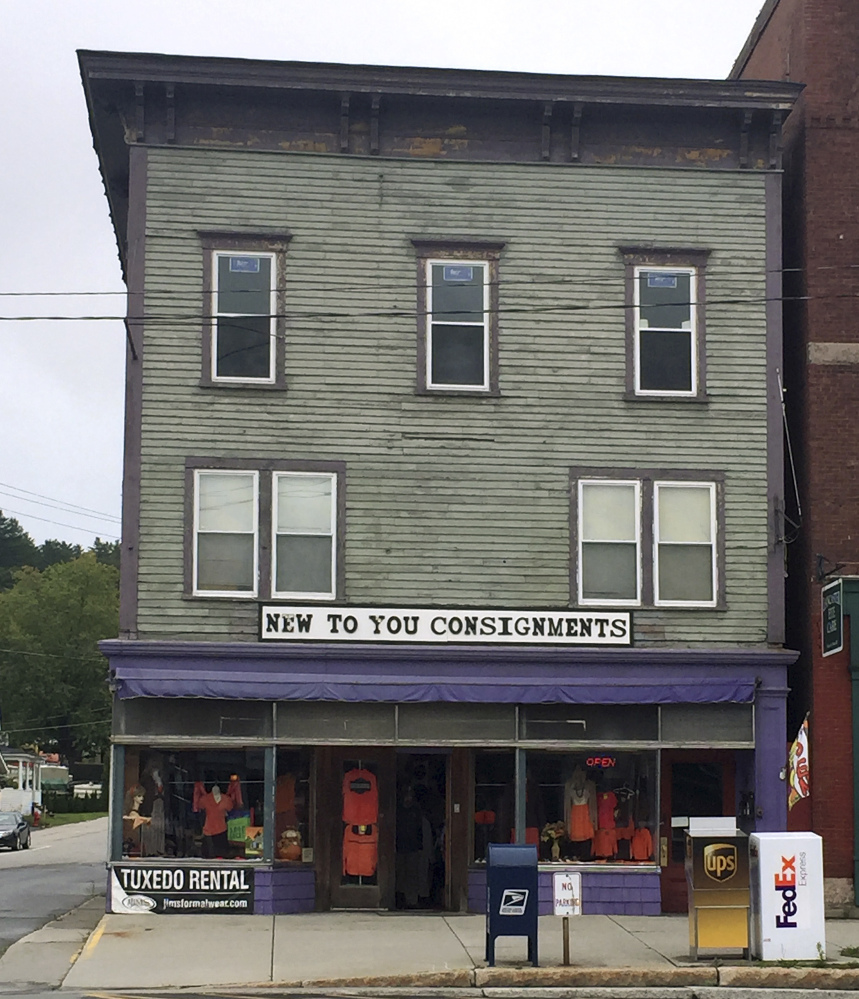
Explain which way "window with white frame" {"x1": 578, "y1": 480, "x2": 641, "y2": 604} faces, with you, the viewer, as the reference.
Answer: facing the viewer

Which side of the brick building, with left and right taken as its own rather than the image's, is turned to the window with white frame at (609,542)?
right

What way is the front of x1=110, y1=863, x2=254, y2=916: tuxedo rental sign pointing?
toward the camera

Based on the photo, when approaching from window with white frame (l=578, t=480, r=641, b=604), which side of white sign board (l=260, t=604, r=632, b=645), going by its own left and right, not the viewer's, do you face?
left

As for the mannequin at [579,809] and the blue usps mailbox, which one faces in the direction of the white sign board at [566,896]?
the mannequin

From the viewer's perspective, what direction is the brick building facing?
toward the camera

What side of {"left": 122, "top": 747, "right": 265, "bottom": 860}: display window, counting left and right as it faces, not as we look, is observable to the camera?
front

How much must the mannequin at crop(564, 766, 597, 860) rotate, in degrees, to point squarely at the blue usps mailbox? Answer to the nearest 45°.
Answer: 0° — it already faces it
